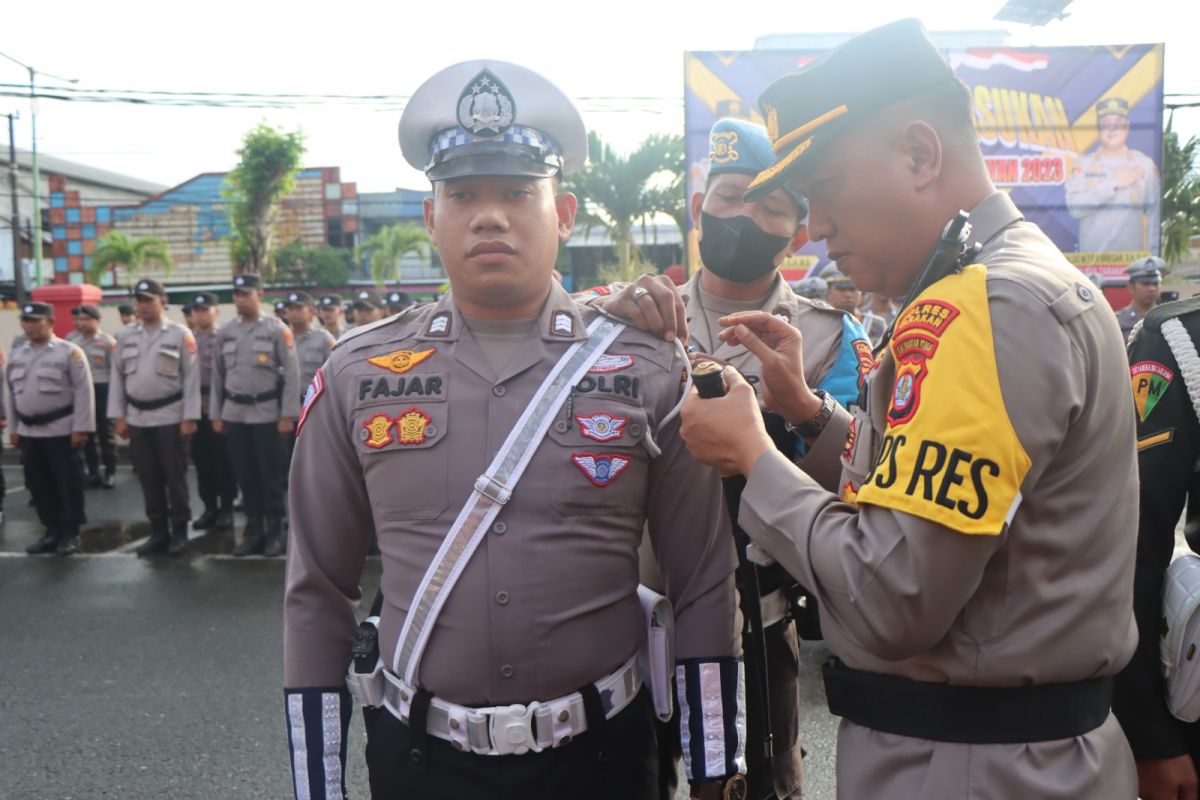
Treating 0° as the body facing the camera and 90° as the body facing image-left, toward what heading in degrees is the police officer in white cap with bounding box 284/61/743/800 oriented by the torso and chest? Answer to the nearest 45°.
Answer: approximately 0°

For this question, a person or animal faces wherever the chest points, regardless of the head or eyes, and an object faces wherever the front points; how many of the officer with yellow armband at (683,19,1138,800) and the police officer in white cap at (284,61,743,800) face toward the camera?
1

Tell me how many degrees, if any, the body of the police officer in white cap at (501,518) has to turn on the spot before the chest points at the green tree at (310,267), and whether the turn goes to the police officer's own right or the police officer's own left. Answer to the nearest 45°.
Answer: approximately 180°

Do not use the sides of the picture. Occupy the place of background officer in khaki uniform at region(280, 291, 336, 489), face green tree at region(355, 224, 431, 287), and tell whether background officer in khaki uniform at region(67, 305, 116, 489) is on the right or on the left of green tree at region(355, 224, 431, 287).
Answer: left

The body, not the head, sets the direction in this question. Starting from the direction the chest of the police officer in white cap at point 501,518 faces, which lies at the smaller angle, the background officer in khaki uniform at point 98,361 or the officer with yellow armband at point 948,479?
the officer with yellow armband

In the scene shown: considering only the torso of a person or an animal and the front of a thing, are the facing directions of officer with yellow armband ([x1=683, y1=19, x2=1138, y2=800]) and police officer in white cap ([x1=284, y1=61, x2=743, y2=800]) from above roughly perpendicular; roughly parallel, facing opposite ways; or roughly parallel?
roughly perpendicular

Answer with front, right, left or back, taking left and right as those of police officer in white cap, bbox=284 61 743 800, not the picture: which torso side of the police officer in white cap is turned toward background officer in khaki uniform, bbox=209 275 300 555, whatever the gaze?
back

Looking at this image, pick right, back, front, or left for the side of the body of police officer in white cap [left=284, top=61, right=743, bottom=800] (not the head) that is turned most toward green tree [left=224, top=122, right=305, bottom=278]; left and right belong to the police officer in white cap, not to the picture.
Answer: back

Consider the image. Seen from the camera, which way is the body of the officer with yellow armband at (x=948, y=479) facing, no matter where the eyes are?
to the viewer's left

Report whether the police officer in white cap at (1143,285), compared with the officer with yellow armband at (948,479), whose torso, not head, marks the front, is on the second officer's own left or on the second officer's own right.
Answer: on the second officer's own right
